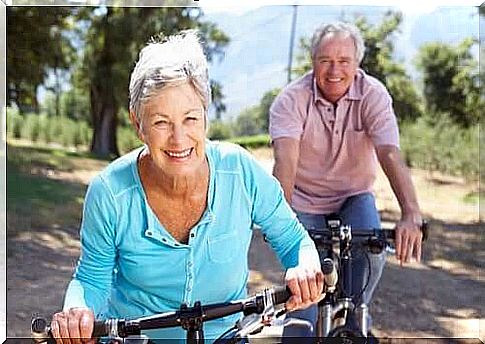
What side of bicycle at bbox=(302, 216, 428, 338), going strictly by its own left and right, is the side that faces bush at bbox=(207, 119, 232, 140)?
back

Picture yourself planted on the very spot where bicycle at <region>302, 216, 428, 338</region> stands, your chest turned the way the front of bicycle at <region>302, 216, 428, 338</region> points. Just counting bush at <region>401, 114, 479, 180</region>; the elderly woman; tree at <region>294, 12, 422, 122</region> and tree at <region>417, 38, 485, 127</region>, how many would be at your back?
3

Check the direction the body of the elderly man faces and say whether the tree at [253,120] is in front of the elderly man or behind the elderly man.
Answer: behind

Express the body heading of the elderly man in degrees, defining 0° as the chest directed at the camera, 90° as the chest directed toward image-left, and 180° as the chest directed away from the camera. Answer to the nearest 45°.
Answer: approximately 0°

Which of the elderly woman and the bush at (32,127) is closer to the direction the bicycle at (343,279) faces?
the elderly woman

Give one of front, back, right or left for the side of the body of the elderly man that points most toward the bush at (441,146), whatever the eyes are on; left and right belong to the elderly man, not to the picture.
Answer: back

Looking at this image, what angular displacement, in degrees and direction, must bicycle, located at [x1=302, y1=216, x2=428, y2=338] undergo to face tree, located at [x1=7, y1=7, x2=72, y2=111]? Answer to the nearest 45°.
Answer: approximately 135° to its right

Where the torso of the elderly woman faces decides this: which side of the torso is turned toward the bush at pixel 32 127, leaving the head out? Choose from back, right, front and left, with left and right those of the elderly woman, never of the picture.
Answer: back

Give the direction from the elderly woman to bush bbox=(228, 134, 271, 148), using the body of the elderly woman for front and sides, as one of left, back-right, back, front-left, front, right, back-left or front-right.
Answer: back

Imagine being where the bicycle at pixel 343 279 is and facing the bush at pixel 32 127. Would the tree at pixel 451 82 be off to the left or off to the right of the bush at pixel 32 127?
right

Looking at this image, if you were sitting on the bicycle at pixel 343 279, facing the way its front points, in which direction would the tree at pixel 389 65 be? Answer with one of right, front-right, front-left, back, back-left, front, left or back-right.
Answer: back

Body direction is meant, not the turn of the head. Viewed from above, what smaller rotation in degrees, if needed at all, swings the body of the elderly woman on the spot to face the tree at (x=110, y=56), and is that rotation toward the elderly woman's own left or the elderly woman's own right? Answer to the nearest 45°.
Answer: approximately 180°
